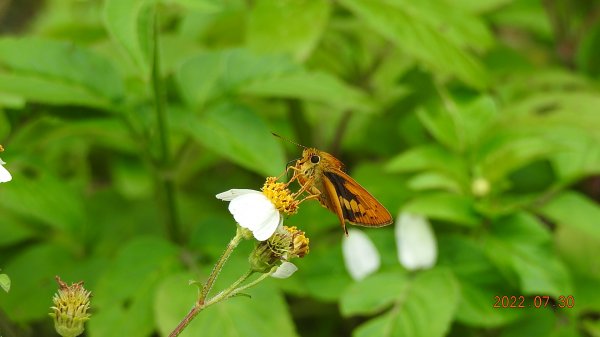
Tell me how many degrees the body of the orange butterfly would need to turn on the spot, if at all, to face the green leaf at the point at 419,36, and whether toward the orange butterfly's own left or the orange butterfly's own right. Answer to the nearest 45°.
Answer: approximately 135° to the orange butterfly's own right

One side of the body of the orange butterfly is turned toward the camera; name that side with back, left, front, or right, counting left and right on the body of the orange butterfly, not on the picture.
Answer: left
